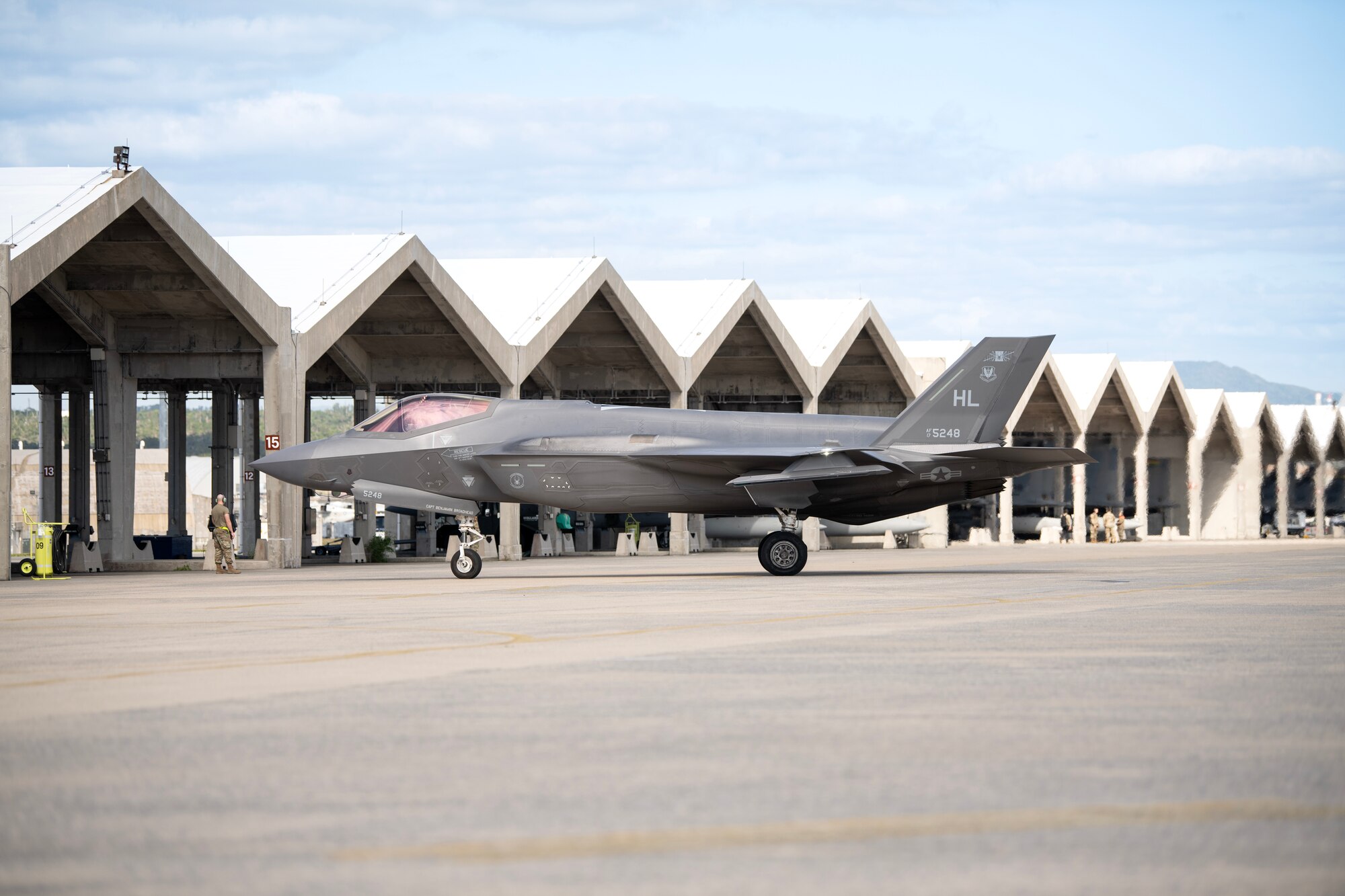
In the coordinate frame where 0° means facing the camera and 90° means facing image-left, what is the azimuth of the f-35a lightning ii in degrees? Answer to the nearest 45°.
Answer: approximately 90°

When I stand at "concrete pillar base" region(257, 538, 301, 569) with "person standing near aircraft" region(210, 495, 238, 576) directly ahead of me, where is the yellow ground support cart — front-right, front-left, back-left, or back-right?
front-right

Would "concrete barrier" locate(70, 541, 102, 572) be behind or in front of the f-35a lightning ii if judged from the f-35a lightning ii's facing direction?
in front

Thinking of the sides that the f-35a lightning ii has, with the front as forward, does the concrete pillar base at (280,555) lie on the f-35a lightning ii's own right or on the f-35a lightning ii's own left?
on the f-35a lightning ii's own right

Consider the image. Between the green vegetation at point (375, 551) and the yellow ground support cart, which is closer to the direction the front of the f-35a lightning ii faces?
the yellow ground support cart

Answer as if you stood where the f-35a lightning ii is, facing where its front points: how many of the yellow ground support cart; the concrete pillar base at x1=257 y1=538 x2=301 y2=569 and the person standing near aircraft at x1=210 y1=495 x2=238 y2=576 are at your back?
0

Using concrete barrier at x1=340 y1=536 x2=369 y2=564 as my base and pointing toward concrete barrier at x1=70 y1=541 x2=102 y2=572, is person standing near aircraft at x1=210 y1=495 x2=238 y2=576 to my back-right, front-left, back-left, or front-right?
front-left

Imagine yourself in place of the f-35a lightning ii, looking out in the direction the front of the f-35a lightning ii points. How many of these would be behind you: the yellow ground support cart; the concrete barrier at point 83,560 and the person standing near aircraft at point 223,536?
0

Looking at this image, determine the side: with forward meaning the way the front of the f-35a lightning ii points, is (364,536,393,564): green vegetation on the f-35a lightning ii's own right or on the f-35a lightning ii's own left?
on the f-35a lightning ii's own right
